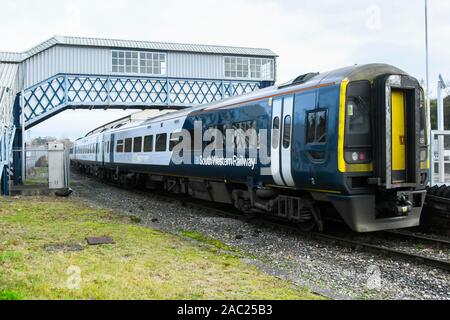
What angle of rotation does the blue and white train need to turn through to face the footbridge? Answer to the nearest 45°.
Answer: approximately 180°

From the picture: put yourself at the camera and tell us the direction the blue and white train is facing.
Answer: facing the viewer and to the right of the viewer
